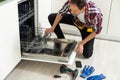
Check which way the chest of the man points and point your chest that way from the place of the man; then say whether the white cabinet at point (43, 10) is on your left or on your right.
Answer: on your right

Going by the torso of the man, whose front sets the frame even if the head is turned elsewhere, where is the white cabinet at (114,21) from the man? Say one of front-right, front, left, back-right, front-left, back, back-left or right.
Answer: back

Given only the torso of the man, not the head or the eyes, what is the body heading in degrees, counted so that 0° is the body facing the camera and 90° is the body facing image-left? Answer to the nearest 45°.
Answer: approximately 45°
